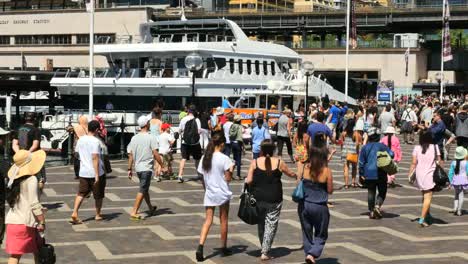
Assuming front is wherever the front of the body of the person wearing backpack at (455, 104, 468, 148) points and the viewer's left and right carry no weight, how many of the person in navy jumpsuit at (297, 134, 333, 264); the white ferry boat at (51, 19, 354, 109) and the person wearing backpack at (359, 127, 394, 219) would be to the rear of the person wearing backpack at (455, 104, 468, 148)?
2

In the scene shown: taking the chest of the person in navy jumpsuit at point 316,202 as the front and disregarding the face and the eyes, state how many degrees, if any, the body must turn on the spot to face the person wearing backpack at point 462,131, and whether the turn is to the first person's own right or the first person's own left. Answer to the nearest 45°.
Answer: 0° — they already face them

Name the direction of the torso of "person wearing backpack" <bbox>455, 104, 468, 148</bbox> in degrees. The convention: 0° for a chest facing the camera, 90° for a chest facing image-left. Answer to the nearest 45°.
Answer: approximately 180°

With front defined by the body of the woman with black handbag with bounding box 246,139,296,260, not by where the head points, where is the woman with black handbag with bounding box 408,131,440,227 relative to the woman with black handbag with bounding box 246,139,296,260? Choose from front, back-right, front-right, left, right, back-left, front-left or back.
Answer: front-right

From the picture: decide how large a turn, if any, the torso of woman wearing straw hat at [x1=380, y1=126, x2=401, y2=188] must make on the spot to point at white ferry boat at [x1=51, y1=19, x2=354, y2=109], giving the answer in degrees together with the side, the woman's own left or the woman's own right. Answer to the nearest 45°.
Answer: approximately 45° to the woman's own left

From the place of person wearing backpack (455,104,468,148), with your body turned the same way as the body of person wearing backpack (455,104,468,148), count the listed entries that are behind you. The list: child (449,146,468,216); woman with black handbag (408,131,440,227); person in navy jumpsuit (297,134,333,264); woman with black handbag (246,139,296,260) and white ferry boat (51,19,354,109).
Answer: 4

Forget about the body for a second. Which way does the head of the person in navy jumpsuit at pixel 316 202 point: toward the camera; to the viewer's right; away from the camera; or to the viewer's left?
away from the camera

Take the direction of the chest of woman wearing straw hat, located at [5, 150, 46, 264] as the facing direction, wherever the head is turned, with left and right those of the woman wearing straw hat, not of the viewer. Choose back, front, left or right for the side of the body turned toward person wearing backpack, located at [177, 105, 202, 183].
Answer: front

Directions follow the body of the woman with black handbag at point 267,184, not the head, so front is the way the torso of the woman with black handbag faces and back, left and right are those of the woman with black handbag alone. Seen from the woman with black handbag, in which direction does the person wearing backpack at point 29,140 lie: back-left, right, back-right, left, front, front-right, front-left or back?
front-left

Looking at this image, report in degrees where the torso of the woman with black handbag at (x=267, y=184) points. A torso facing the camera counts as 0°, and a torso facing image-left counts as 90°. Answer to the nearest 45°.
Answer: approximately 180°

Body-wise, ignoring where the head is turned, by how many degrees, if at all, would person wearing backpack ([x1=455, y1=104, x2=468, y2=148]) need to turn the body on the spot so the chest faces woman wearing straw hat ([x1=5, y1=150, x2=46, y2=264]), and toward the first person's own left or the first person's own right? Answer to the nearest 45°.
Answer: approximately 180°

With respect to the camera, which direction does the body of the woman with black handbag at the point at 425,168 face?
away from the camera

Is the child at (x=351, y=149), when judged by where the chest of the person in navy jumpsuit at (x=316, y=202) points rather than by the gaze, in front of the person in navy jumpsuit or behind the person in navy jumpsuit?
in front

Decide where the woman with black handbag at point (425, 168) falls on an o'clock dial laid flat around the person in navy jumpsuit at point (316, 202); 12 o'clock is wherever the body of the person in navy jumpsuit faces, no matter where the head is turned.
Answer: The woman with black handbag is roughly at 1 o'clock from the person in navy jumpsuit.

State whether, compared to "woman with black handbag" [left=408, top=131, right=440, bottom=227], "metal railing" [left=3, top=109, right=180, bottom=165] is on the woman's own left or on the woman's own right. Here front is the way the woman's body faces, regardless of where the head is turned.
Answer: on the woman's own left

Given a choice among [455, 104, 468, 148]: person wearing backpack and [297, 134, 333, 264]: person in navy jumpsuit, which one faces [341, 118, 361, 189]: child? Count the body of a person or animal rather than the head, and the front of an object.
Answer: the person in navy jumpsuit

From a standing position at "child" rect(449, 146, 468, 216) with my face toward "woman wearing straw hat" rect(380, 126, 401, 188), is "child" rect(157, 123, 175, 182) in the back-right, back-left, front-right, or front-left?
front-left

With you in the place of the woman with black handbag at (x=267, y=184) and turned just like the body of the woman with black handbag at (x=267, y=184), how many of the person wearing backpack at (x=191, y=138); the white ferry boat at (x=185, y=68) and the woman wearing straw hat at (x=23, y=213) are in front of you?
2
